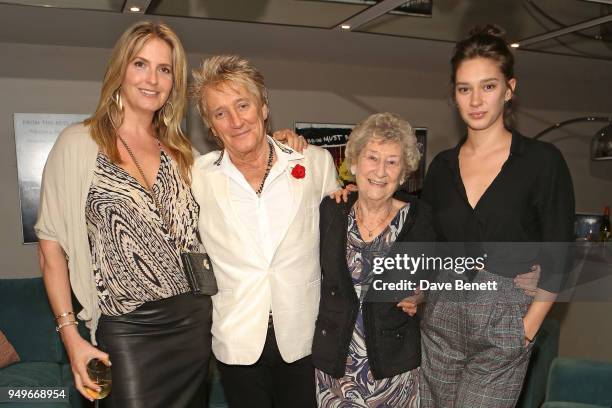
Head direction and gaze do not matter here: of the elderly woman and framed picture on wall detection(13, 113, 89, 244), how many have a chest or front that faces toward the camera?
2

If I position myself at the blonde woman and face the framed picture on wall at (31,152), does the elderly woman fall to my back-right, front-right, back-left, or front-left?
back-right

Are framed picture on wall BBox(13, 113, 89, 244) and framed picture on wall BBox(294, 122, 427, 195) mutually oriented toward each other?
no

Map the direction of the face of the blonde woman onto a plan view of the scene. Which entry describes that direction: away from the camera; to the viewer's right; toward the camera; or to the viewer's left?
toward the camera

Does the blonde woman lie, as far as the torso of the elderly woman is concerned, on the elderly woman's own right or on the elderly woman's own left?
on the elderly woman's own right

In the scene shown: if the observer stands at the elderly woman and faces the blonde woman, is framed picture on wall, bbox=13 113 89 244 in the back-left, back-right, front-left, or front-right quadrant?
front-right

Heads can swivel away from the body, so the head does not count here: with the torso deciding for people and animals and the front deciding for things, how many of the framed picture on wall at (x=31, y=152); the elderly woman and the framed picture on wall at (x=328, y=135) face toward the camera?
3

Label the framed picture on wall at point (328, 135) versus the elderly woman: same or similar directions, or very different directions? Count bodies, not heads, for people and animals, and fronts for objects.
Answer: same or similar directions

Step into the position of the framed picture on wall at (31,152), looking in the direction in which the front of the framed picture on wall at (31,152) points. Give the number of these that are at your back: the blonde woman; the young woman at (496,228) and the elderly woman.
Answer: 0

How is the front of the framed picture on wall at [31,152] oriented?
toward the camera

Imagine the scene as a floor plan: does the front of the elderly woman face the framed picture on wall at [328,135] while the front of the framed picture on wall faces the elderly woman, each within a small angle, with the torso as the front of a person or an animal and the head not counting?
no

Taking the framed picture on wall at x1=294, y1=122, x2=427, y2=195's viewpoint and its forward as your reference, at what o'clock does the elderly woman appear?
The elderly woman is roughly at 12 o'clock from the framed picture on wall.

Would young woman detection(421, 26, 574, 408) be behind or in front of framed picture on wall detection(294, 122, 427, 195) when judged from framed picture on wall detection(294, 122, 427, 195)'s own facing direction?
in front

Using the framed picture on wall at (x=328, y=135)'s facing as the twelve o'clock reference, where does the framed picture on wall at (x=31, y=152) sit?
the framed picture on wall at (x=31, y=152) is roughly at 2 o'clock from the framed picture on wall at (x=328, y=135).

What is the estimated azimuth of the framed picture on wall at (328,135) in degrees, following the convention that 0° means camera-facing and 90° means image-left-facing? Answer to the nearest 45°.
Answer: approximately 0°

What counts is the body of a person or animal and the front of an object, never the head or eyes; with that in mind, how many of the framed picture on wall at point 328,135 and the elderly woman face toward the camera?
2

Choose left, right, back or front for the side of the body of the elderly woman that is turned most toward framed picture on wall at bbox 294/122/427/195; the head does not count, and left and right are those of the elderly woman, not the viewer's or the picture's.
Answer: back

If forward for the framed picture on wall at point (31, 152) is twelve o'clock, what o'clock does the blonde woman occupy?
The blonde woman is roughly at 12 o'clock from the framed picture on wall.

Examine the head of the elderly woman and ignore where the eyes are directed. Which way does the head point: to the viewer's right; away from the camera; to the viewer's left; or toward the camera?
toward the camera
